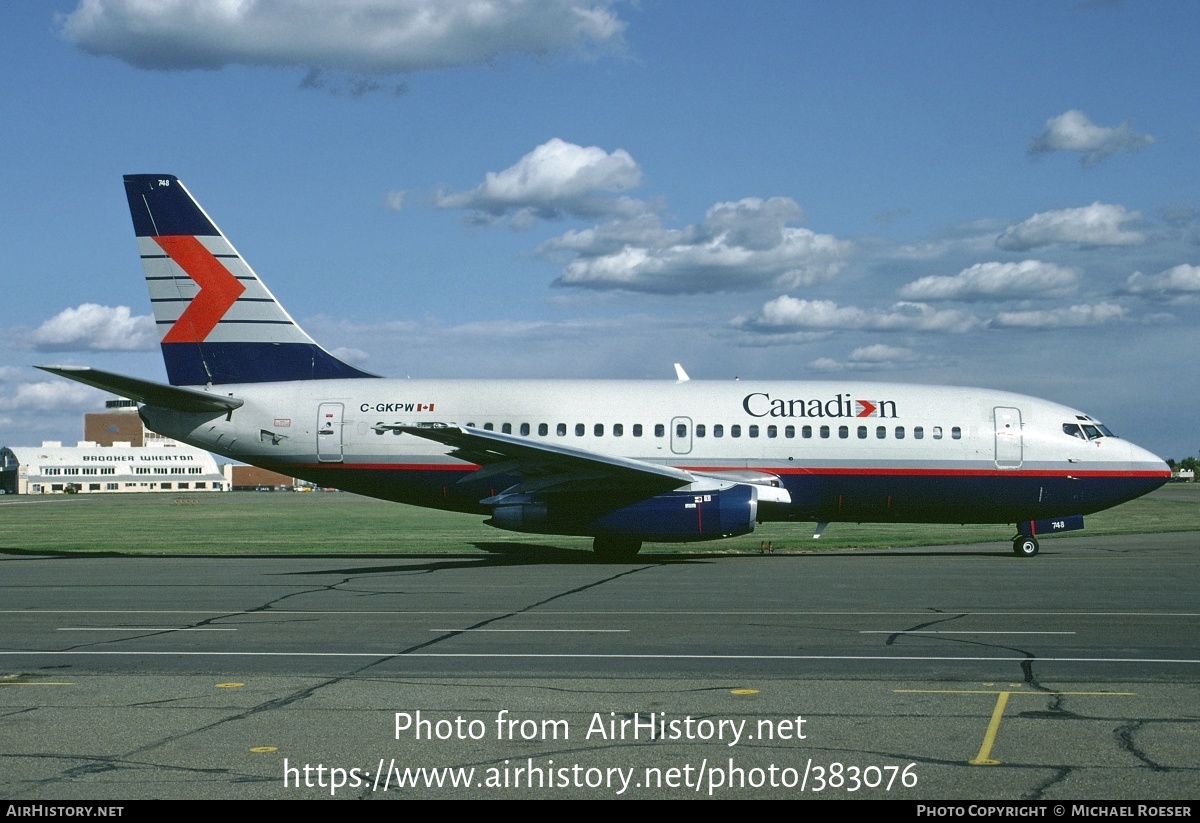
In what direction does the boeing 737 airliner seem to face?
to the viewer's right
